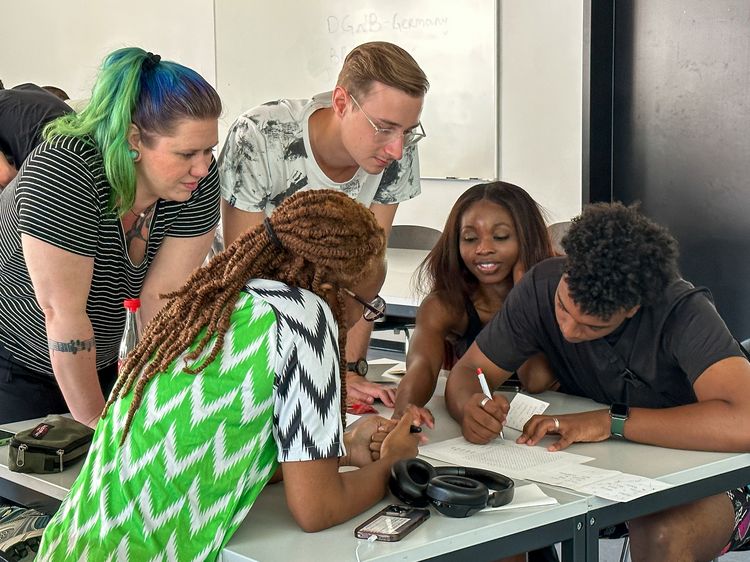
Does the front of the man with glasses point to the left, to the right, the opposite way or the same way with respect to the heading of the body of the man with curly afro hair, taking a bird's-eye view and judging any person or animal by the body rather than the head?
to the left

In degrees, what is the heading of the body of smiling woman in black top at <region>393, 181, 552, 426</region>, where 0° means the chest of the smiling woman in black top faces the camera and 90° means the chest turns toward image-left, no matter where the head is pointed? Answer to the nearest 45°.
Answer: approximately 0°

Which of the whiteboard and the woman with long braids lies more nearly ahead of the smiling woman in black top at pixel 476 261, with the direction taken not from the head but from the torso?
the woman with long braids

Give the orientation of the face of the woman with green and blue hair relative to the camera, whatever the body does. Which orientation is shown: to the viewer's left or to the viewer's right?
to the viewer's right

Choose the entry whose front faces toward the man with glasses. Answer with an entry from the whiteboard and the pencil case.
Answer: the whiteboard

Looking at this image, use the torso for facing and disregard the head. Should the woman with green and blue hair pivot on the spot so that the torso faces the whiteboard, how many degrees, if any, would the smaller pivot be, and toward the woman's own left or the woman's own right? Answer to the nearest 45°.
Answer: approximately 90° to the woman's own left

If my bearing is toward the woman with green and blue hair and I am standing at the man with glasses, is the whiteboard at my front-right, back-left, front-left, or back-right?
back-right
